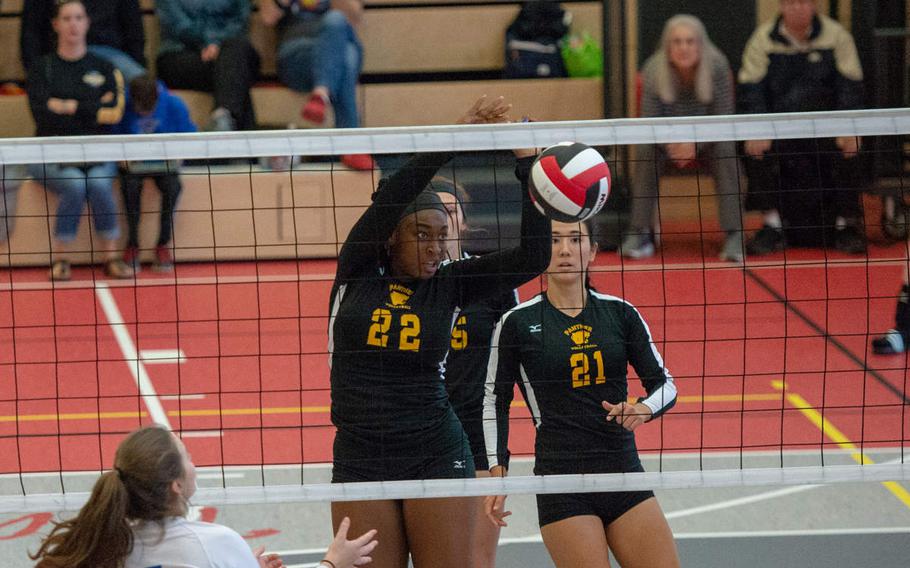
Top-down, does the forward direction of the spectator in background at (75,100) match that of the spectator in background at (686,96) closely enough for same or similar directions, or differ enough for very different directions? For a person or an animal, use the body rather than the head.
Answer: same or similar directions

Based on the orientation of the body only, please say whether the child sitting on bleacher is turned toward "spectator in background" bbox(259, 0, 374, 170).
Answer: no

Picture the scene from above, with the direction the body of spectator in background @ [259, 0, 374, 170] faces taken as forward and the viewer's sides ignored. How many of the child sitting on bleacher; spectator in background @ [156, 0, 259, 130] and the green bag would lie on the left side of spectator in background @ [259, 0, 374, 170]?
1

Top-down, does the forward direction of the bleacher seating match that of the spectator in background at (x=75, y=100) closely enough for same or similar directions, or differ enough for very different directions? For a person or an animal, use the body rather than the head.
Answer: same or similar directions

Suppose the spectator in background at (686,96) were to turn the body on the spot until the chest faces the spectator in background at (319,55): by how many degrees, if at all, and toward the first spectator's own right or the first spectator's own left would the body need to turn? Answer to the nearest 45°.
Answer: approximately 90° to the first spectator's own right

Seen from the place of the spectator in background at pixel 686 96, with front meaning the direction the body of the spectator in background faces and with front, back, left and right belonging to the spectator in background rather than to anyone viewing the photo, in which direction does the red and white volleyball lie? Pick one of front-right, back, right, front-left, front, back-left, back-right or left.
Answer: front

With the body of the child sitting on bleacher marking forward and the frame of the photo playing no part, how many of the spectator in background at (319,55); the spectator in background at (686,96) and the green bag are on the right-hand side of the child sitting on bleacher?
0

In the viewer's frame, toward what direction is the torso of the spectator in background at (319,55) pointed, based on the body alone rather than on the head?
toward the camera

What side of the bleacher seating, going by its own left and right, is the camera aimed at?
front

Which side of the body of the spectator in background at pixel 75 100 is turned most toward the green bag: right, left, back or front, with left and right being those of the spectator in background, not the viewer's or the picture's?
left

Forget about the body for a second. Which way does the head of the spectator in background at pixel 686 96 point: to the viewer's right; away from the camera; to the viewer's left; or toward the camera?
toward the camera

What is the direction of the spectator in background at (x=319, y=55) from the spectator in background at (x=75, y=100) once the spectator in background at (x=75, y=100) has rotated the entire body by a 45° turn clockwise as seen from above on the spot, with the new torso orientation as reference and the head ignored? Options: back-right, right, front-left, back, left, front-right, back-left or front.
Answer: back-left

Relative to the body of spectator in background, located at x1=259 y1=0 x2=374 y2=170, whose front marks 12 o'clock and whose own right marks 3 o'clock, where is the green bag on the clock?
The green bag is roughly at 9 o'clock from the spectator in background.

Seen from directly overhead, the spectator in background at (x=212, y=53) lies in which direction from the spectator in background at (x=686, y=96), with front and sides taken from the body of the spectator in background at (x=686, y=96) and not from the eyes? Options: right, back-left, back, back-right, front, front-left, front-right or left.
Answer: right

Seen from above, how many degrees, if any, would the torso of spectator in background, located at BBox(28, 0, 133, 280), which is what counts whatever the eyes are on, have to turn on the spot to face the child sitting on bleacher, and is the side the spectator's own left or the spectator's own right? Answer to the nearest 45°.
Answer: approximately 90° to the spectator's own left

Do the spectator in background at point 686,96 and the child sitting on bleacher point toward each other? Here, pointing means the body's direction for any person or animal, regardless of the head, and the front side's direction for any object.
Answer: no

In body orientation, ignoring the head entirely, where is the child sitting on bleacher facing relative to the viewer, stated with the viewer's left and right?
facing the viewer
